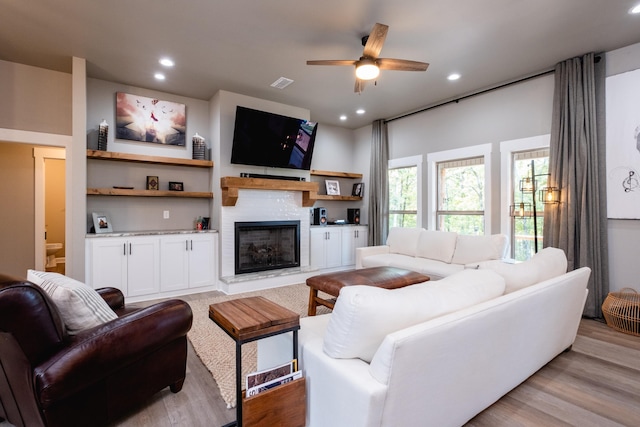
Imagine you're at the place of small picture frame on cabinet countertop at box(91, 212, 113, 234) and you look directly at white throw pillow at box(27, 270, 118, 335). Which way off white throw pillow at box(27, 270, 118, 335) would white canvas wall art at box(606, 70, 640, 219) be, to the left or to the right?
left

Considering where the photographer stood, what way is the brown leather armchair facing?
facing away from the viewer and to the right of the viewer

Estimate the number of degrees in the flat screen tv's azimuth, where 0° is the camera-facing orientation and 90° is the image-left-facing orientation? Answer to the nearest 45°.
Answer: approximately 315°

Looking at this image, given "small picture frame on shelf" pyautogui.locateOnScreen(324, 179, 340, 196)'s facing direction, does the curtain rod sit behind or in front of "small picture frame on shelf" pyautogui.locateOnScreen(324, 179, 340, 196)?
in front

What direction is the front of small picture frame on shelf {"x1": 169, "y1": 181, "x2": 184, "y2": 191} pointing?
toward the camera

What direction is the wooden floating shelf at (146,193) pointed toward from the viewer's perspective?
toward the camera

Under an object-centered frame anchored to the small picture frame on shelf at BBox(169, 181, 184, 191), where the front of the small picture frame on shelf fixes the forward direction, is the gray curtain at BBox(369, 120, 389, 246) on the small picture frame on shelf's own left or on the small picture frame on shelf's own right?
on the small picture frame on shelf's own left

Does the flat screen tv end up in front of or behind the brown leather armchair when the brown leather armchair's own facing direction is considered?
in front

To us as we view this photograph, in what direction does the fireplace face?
facing the viewer and to the right of the viewer

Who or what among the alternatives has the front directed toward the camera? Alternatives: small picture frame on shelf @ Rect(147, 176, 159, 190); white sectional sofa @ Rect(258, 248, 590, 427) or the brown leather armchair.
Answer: the small picture frame on shelf

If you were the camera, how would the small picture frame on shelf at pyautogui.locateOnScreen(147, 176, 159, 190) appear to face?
facing the viewer

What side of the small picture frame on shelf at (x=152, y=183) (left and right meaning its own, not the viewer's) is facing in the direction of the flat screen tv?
left
